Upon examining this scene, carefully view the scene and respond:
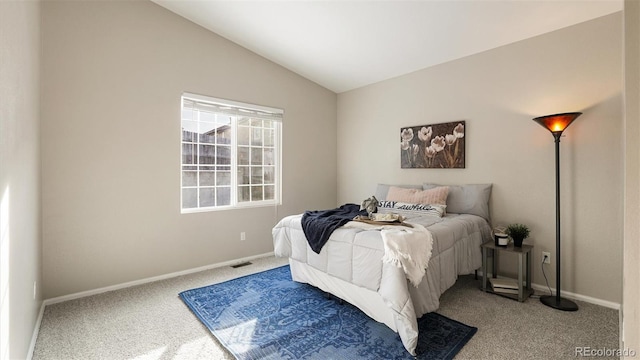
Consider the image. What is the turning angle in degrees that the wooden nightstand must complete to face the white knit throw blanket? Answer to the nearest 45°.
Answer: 0° — it already faces it

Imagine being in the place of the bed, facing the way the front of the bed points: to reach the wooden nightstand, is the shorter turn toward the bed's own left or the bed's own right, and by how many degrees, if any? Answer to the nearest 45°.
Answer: approximately 180°

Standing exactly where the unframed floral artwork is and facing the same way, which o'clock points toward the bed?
The bed is roughly at 11 o'clock from the unframed floral artwork.

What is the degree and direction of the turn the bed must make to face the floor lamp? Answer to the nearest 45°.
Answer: approximately 135° to its left

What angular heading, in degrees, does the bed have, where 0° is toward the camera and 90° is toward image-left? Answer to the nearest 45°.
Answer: approximately 45°

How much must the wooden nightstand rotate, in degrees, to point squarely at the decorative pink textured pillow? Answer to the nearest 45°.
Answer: approximately 45° to its right

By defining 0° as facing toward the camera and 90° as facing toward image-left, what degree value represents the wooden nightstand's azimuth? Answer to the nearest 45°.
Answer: approximately 45°
